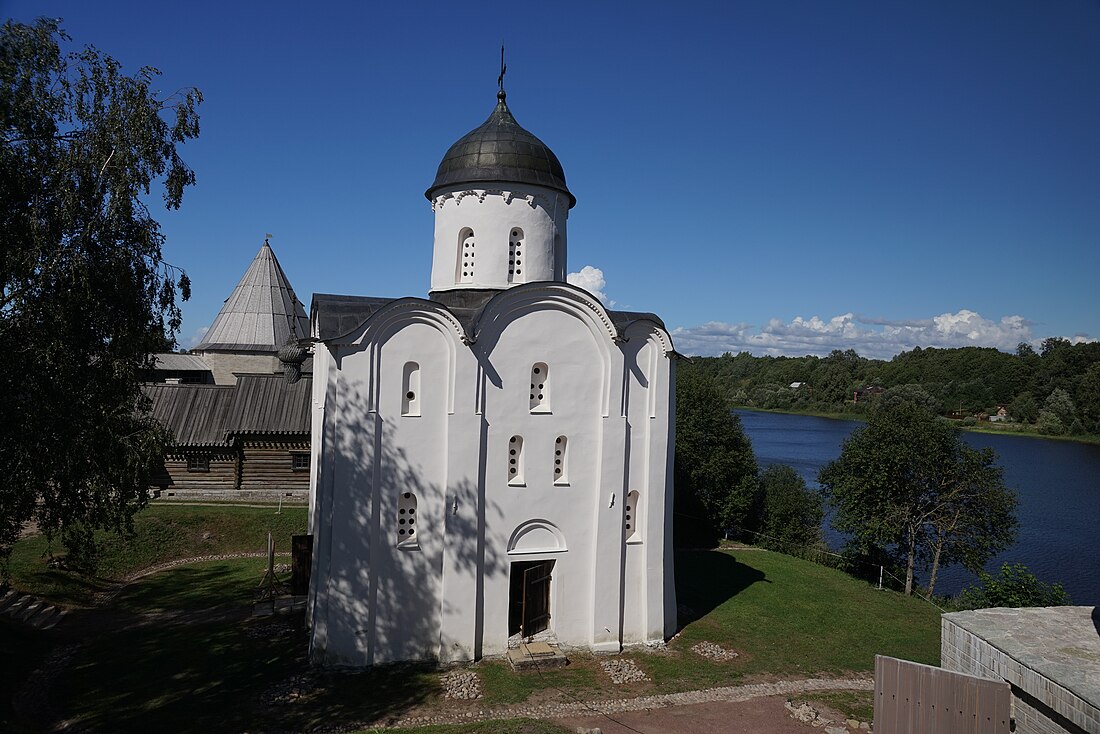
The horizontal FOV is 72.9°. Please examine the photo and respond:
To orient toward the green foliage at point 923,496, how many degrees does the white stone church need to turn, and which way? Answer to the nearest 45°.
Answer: approximately 135° to its left

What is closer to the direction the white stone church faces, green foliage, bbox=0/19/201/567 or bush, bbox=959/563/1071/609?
the green foliage

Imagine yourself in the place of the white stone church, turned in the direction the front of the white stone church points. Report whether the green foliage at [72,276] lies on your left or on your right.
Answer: on your right

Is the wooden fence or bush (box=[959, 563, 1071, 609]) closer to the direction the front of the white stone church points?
the wooden fence

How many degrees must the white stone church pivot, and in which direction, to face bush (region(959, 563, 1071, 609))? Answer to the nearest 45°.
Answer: approximately 90° to its left

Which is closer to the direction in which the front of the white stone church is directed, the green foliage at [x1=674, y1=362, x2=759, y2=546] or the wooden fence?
the wooden fence

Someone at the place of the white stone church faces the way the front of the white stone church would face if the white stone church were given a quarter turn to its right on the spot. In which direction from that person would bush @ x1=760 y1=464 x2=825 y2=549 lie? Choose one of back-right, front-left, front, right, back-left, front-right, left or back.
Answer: back-right

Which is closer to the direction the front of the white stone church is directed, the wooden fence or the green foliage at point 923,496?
the wooden fence

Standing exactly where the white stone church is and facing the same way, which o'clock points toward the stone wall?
The stone wall is roughly at 10 o'clock from the white stone church.

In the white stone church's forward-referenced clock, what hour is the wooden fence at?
The wooden fence is roughly at 10 o'clock from the white stone church.

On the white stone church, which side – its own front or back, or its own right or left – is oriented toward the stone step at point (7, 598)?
right

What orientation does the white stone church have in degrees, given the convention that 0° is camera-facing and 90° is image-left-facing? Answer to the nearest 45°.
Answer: approximately 0°
